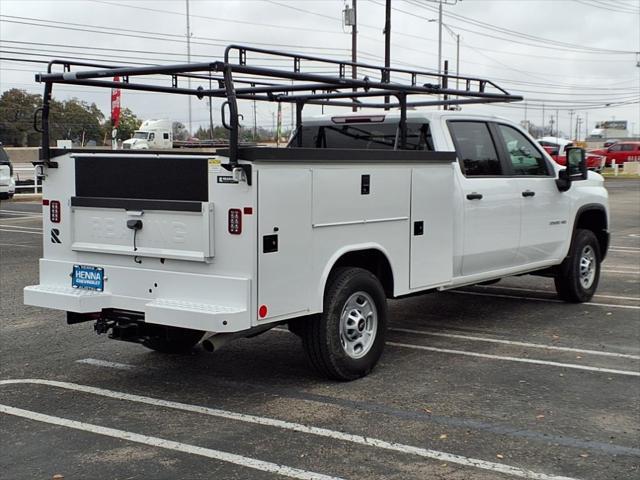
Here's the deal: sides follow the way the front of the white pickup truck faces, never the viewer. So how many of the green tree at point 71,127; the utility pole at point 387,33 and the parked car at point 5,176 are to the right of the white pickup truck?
0

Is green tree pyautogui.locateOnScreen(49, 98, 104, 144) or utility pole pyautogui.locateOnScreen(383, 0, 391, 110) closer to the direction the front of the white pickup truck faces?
the utility pole

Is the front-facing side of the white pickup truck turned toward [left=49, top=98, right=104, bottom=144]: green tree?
no

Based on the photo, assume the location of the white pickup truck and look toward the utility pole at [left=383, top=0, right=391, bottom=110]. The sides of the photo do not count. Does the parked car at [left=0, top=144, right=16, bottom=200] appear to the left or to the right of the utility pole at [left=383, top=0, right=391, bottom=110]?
left

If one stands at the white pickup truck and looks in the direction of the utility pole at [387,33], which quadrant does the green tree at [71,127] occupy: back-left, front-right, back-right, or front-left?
front-left

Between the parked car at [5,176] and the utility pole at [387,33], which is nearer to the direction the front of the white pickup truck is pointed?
the utility pole

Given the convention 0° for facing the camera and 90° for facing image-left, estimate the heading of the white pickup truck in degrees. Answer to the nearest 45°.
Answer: approximately 225°

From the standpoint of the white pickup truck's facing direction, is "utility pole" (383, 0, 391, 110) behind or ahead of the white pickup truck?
ahead

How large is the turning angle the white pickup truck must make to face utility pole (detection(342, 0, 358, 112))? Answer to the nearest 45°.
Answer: approximately 45° to its left

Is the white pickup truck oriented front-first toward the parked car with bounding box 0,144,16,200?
no

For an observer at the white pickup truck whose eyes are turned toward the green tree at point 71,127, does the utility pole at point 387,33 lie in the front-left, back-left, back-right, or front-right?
front-right

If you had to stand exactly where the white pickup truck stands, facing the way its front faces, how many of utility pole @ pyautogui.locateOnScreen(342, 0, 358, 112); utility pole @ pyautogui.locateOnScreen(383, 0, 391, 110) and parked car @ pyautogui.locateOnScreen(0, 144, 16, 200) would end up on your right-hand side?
0
